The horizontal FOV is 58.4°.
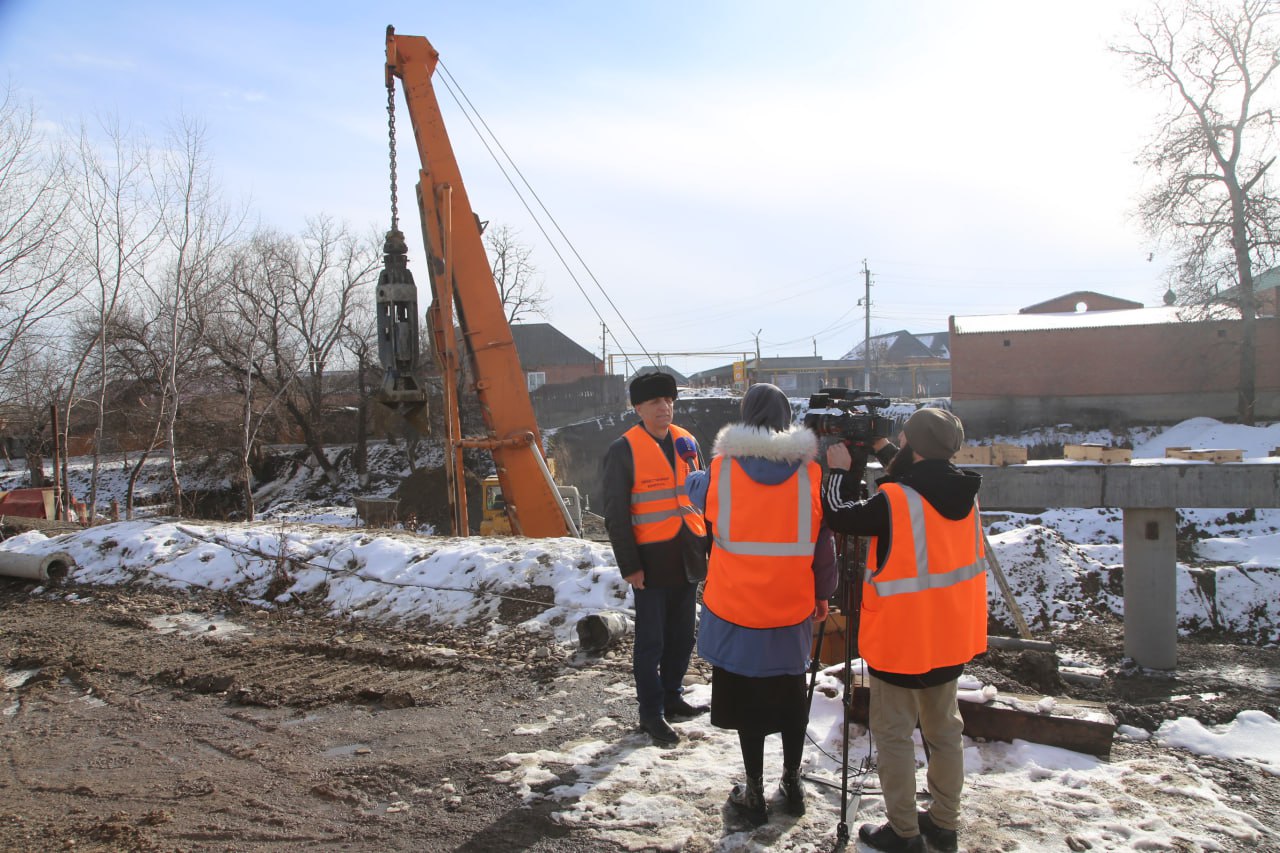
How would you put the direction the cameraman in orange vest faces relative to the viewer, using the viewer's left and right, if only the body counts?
facing away from the viewer and to the left of the viewer

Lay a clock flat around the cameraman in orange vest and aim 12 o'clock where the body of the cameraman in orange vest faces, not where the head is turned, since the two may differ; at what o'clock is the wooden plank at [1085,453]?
The wooden plank is roughly at 2 o'clock from the cameraman in orange vest.

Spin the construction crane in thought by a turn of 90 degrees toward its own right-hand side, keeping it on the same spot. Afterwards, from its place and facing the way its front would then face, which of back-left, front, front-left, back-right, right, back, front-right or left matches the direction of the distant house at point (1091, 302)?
front-right

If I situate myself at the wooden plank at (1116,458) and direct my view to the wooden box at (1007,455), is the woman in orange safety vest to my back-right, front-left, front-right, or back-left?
front-left

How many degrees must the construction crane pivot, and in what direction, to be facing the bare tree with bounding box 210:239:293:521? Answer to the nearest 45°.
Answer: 0° — it already faces it

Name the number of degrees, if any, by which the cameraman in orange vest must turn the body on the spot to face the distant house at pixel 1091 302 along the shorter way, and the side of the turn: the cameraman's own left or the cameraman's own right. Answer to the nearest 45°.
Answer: approximately 45° to the cameraman's own right

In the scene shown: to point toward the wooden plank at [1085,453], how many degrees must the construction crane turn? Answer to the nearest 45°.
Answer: approximately 135° to its left

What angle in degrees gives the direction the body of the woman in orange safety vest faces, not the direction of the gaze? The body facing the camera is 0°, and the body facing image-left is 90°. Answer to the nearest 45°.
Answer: approximately 180°

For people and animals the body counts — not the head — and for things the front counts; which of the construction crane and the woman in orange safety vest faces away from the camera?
the woman in orange safety vest

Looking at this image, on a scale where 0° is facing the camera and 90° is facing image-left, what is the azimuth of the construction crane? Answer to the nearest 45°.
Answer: approximately 90°
